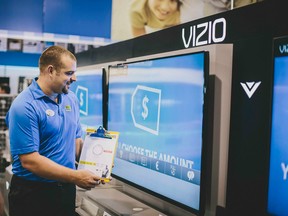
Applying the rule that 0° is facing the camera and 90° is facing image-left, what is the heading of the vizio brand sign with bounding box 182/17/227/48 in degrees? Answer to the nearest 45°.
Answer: approximately 45°

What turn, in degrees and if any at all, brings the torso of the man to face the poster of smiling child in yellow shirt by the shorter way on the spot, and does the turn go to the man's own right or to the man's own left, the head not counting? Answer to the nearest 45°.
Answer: approximately 90° to the man's own left

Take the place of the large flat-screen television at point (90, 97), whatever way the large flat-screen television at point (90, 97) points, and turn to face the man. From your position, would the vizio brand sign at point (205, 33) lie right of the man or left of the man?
left

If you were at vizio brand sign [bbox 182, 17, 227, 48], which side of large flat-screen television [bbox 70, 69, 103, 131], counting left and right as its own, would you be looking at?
left

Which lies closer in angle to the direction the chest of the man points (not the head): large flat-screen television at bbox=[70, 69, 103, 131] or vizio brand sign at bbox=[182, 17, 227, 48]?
the vizio brand sign

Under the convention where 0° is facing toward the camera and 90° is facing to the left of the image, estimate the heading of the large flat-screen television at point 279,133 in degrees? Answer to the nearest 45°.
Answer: approximately 45°

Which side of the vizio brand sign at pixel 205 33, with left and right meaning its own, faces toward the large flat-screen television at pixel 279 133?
left

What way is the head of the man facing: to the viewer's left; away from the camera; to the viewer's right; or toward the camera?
to the viewer's right

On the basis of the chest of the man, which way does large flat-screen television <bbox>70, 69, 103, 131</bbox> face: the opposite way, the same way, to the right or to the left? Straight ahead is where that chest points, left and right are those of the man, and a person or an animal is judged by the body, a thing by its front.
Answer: to the right

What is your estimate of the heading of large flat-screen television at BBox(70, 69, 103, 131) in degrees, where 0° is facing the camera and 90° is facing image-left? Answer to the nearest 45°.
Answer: approximately 45°

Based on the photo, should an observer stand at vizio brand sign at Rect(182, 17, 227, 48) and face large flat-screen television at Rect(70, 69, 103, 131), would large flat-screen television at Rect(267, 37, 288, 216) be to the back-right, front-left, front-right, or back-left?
back-left

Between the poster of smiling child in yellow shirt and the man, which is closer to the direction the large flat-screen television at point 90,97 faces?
the man

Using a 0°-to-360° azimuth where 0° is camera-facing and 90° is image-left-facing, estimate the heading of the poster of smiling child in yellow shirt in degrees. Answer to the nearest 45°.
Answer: approximately 45°
